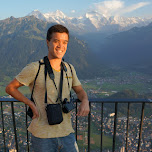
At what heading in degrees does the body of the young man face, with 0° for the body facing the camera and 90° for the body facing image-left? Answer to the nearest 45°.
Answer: approximately 315°
